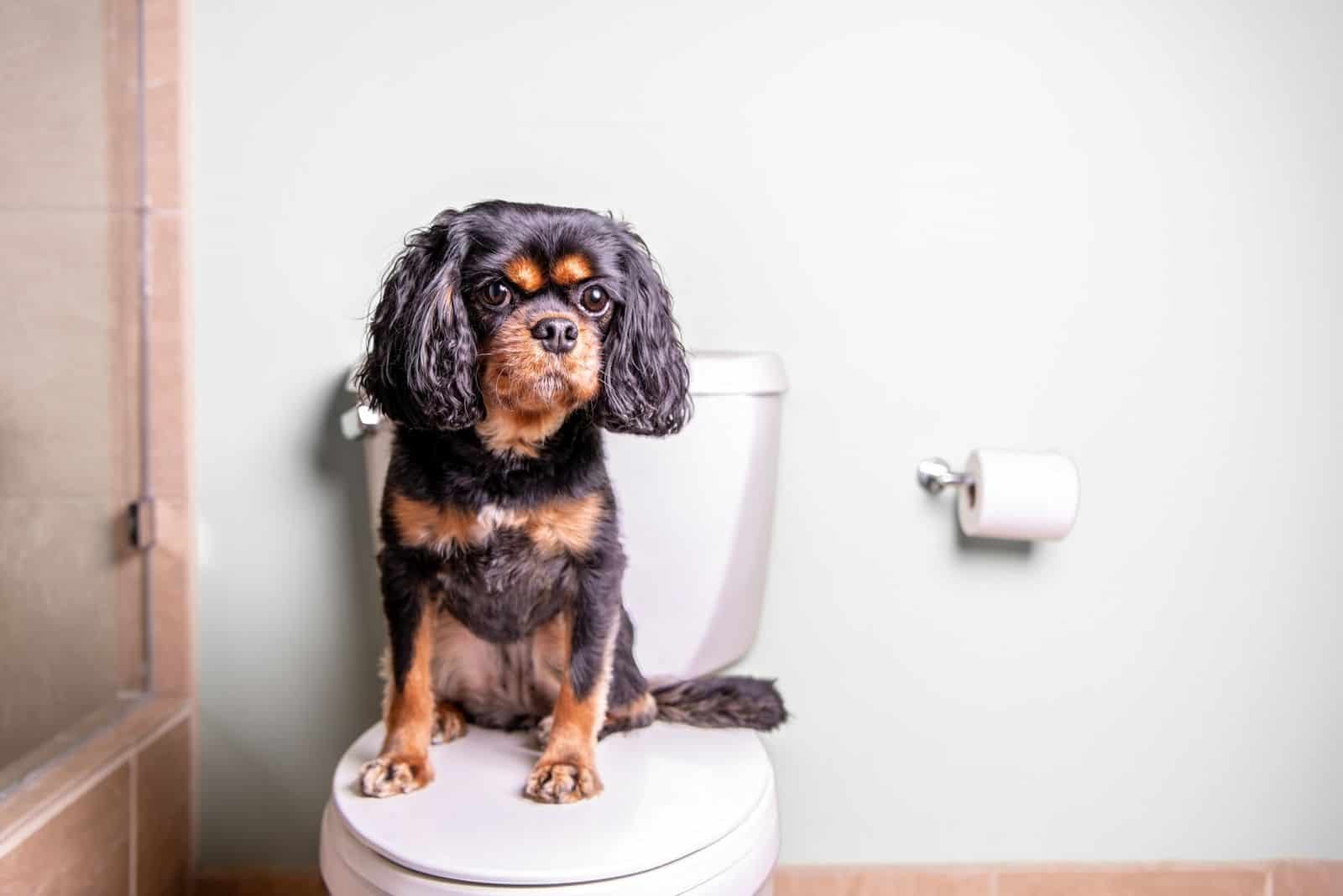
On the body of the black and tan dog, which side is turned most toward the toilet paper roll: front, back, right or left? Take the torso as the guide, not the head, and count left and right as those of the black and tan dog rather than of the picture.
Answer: left

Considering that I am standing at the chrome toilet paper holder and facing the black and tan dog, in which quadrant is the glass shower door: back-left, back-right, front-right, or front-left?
front-right

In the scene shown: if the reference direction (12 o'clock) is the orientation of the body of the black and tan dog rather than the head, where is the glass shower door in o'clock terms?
The glass shower door is roughly at 4 o'clock from the black and tan dog.

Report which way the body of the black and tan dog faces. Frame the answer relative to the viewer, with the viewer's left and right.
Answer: facing the viewer

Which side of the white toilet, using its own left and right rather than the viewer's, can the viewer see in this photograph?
front

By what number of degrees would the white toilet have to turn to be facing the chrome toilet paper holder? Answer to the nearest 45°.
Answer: approximately 135° to its left

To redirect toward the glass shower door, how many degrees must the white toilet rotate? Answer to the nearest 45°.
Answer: approximately 135° to its right

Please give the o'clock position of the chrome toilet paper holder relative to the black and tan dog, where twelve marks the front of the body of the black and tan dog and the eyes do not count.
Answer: The chrome toilet paper holder is roughly at 8 o'clock from the black and tan dog.
